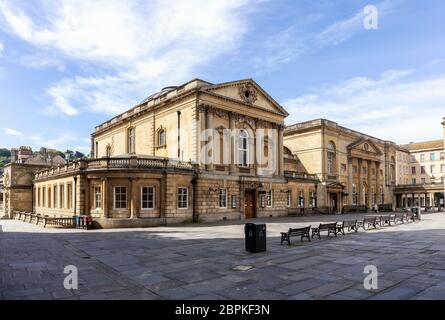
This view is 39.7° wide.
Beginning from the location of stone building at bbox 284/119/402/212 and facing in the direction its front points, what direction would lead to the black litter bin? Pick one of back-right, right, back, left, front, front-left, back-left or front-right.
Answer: front-right

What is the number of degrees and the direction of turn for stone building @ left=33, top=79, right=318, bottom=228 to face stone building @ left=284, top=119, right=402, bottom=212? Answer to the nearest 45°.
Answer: approximately 90° to its left

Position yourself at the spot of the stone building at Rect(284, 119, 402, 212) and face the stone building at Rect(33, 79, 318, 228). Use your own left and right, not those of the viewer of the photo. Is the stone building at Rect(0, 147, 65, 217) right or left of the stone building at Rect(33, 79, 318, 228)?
right

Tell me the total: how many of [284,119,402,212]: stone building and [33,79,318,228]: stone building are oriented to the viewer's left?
0

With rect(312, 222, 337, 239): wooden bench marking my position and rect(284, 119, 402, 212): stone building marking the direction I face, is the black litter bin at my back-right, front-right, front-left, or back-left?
back-left

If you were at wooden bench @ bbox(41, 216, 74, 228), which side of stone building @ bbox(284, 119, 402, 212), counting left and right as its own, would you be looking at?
right

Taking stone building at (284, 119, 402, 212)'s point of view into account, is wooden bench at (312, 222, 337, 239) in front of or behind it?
in front

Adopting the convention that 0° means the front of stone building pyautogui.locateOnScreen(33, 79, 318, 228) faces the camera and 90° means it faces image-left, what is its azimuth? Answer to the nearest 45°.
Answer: approximately 315°

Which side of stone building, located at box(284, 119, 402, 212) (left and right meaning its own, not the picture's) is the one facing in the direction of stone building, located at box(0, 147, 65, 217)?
right
